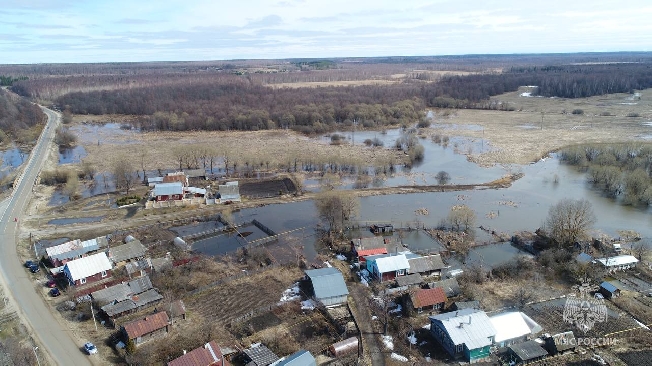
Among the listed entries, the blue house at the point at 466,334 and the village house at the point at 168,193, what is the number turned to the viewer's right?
0

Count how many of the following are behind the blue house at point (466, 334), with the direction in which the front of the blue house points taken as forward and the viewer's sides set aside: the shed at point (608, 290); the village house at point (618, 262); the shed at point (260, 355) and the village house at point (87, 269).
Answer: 2

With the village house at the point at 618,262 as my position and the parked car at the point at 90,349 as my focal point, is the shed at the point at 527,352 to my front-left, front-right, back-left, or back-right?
front-left

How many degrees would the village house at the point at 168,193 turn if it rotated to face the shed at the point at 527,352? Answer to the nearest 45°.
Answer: approximately 45° to its left

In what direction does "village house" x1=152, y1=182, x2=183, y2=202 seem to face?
toward the camera

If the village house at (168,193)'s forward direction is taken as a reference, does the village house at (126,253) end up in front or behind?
in front

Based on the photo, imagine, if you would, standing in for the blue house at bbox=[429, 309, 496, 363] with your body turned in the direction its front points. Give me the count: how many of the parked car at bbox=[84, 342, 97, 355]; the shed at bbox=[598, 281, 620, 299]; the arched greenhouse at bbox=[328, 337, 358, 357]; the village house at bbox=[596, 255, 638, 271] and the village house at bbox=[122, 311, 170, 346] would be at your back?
2

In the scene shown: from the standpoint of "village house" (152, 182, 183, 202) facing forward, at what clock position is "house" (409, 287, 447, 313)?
The house is roughly at 11 o'clock from the village house.

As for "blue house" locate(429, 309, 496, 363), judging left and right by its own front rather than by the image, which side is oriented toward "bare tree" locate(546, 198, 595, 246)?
back

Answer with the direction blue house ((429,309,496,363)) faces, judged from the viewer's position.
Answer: facing the viewer and to the left of the viewer

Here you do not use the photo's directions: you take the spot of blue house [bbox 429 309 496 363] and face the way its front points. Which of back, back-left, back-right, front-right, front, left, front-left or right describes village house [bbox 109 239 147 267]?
front-right

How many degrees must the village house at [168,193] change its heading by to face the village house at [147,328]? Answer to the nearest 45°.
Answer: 0° — it already faces it

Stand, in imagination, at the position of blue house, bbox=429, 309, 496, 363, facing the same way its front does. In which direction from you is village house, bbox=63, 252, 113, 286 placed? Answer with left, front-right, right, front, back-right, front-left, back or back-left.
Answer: front-right

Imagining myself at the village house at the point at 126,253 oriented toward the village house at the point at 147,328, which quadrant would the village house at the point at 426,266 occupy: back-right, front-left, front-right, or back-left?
front-left
